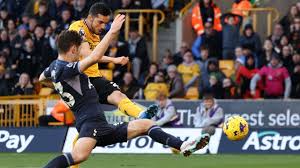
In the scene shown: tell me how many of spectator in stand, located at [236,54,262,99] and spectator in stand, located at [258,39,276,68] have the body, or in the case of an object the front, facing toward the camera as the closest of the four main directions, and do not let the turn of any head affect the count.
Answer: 2

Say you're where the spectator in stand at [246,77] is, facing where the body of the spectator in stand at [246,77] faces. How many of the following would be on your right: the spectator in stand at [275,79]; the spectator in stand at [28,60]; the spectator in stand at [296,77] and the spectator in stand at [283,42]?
1

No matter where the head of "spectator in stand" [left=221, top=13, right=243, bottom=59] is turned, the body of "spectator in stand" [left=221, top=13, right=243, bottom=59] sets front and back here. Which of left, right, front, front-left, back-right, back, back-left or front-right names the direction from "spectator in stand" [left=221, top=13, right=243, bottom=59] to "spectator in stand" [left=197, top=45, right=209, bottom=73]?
front-right

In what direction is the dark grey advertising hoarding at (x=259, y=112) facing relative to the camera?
toward the camera

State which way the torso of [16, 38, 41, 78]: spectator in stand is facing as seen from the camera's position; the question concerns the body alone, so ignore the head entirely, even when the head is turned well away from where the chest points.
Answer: toward the camera

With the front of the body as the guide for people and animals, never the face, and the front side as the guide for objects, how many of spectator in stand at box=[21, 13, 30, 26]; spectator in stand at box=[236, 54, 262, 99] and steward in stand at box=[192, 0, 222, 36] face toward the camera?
3

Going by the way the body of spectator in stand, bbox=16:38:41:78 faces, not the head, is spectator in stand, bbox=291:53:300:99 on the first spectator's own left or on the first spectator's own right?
on the first spectator's own left

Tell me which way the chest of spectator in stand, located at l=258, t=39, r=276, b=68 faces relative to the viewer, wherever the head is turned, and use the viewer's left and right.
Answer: facing the viewer
